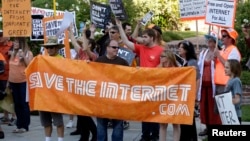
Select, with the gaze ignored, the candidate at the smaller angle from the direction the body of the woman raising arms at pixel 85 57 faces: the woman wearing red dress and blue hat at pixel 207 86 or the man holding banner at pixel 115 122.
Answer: the man holding banner

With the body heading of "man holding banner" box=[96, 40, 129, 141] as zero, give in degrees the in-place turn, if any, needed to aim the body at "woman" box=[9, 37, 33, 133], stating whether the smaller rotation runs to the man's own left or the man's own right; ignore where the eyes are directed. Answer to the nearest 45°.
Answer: approximately 135° to the man's own right

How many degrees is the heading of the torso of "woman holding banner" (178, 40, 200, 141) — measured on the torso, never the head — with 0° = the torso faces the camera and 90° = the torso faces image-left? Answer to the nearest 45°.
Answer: approximately 45°

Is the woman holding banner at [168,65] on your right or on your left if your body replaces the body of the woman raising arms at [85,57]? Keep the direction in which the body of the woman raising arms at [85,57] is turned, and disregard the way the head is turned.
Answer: on your left

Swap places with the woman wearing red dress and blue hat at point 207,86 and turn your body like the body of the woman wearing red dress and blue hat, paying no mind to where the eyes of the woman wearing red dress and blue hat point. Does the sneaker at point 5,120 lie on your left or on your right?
on your right

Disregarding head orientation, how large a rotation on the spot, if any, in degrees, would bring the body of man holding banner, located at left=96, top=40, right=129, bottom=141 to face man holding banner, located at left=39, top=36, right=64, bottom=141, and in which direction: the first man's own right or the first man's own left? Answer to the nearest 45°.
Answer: approximately 90° to the first man's own right
